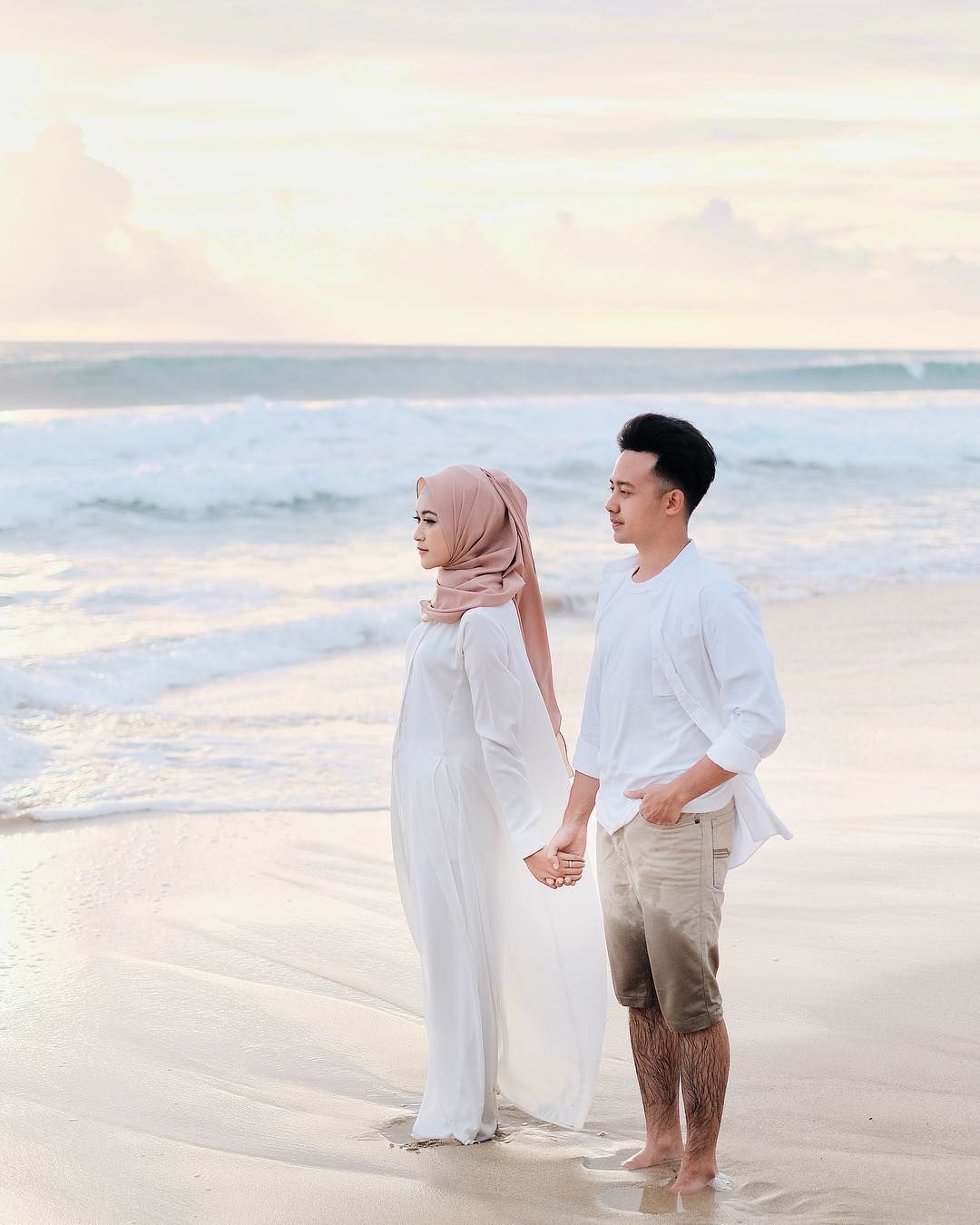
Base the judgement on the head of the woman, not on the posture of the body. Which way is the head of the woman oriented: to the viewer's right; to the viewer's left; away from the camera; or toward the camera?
to the viewer's left

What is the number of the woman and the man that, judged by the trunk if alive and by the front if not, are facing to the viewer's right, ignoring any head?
0

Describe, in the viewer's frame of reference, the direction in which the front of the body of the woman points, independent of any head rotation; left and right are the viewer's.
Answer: facing to the left of the viewer

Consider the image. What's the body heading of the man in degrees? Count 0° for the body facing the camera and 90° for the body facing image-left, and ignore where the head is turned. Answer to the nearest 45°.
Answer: approximately 45°

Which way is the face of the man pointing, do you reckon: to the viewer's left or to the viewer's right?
to the viewer's left
